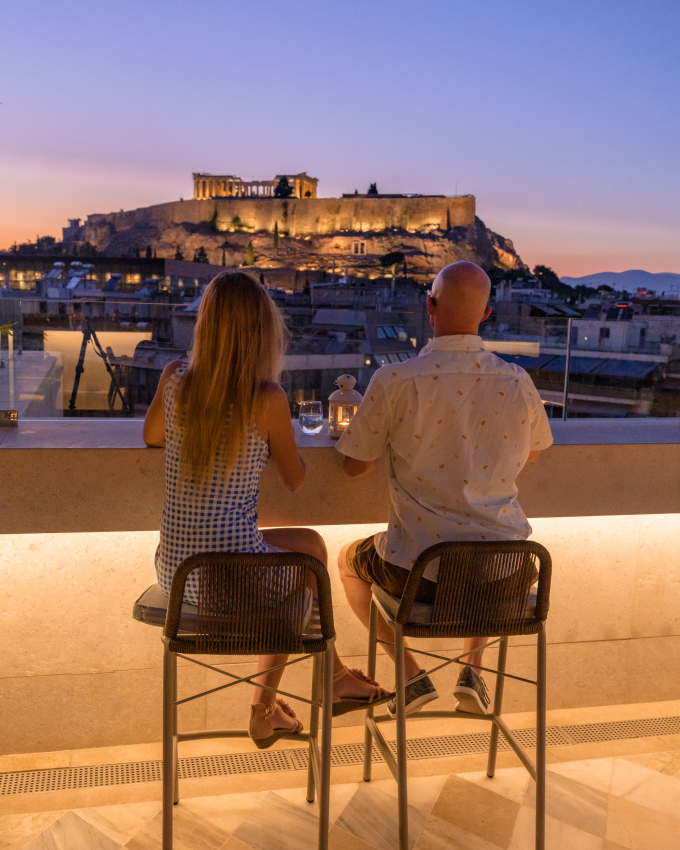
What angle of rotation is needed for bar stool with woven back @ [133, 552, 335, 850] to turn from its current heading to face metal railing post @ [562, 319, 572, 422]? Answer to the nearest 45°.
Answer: approximately 45° to its right

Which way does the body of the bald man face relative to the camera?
away from the camera

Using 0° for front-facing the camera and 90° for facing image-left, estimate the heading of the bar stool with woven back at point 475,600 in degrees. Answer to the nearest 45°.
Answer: approximately 180°

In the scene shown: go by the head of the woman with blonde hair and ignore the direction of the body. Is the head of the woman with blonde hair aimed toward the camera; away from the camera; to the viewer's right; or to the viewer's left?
away from the camera

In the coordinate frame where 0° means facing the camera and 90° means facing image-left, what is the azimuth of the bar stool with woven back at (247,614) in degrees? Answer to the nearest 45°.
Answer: approximately 180°

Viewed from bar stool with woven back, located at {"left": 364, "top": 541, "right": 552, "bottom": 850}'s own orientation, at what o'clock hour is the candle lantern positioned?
The candle lantern is roughly at 11 o'clock from the bar stool with woven back.

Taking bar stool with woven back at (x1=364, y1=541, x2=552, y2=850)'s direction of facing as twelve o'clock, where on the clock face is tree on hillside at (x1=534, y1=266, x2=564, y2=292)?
The tree on hillside is roughly at 12 o'clock from the bar stool with woven back.
